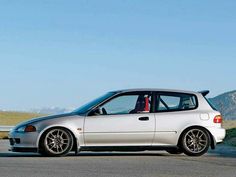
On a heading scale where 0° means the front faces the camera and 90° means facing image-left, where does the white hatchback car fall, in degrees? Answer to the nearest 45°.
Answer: approximately 90°
